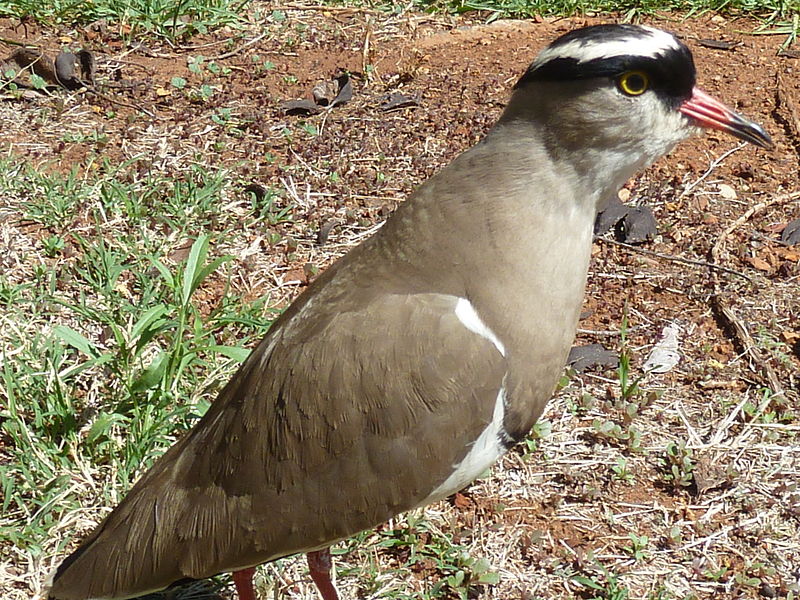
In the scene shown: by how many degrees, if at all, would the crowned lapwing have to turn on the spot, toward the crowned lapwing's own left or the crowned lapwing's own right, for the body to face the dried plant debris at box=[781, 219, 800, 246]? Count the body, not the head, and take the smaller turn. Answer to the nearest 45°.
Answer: approximately 45° to the crowned lapwing's own left

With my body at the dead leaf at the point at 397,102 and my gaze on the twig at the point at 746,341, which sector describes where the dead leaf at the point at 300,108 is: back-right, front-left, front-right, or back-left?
back-right

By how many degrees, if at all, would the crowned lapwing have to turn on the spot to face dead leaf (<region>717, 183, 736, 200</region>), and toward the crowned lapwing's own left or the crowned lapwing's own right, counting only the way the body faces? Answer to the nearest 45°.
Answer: approximately 45° to the crowned lapwing's own left

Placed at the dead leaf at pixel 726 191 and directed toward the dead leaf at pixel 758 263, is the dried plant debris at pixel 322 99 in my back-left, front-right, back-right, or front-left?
back-right

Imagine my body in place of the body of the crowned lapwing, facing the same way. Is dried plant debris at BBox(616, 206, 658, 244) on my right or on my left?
on my left

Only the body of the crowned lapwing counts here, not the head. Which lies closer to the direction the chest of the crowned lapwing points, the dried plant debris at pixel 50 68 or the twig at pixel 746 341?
the twig

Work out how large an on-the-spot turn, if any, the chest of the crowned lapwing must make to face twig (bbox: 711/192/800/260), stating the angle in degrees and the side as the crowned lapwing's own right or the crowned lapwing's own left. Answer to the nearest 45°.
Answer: approximately 45° to the crowned lapwing's own left

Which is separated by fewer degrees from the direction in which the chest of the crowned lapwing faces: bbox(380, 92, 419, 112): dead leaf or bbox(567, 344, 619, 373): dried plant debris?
the dried plant debris

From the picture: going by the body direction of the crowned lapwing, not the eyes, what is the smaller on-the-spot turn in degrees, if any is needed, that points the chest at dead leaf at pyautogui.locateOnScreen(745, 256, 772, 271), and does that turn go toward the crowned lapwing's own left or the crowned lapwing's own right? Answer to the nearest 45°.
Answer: approximately 45° to the crowned lapwing's own left

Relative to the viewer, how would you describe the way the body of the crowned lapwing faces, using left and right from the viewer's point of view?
facing to the right of the viewer

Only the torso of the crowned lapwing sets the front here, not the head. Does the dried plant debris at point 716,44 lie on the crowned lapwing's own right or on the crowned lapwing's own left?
on the crowned lapwing's own left

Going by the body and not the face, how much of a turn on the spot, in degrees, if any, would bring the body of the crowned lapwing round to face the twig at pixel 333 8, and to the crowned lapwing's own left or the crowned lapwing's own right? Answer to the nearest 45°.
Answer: approximately 90° to the crowned lapwing's own left

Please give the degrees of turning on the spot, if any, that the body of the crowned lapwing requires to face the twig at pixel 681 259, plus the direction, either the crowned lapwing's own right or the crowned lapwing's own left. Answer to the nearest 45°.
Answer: approximately 45° to the crowned lapwing's own left
